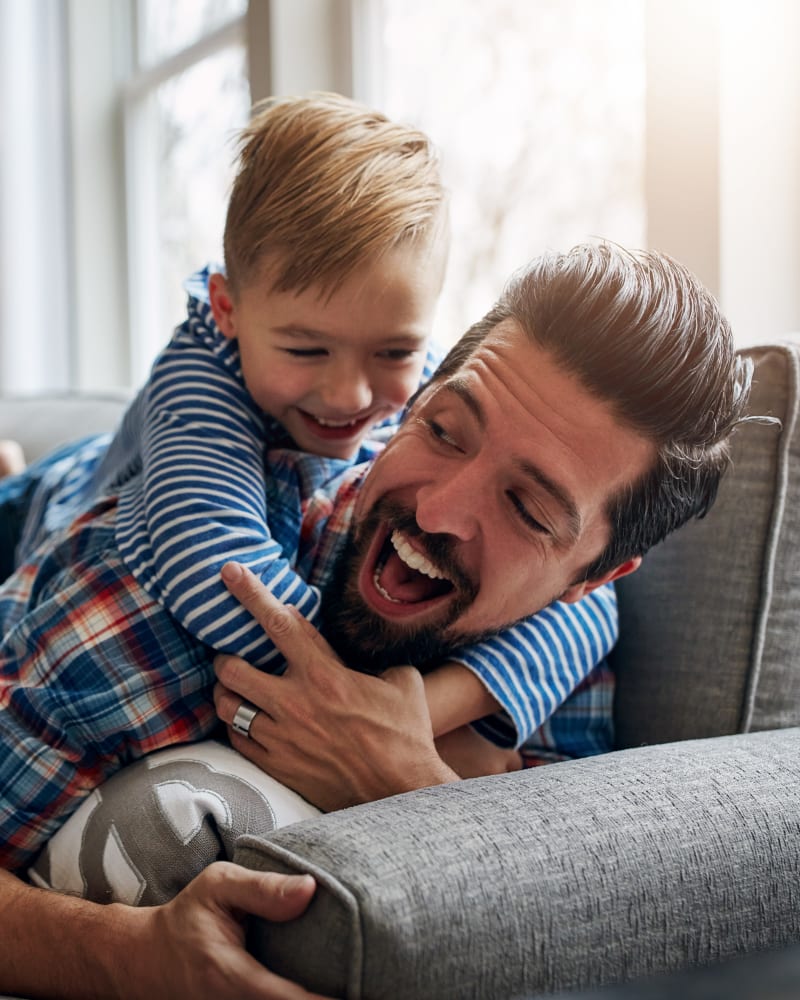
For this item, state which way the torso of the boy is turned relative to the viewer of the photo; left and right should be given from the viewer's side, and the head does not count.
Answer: facing the viewer and to the right of the viewer

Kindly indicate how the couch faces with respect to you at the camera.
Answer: facing the viewer and to the left of the viewer
